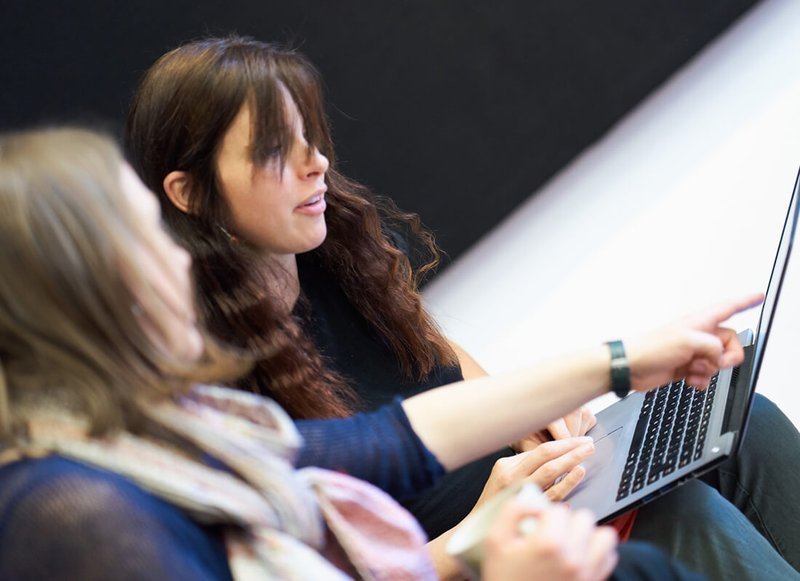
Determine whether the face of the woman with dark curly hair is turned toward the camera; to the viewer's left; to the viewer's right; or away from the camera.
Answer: to the viewer's right

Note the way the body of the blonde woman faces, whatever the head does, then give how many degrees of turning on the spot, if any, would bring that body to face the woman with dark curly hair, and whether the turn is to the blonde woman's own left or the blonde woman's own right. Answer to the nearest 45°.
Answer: approximately 90° to the blonde woman's own left

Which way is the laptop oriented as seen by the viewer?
to the viewer's left

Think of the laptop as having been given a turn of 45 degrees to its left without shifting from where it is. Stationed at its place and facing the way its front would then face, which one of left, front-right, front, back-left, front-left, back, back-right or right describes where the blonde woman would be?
front

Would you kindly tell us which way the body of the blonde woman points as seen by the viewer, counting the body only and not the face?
to the viewer's right

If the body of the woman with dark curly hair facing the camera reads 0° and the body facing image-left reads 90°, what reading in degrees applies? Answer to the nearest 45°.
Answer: approximately 315°

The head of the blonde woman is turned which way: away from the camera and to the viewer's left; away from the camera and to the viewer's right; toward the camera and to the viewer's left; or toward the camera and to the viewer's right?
away from the camera and to the viewer's right
